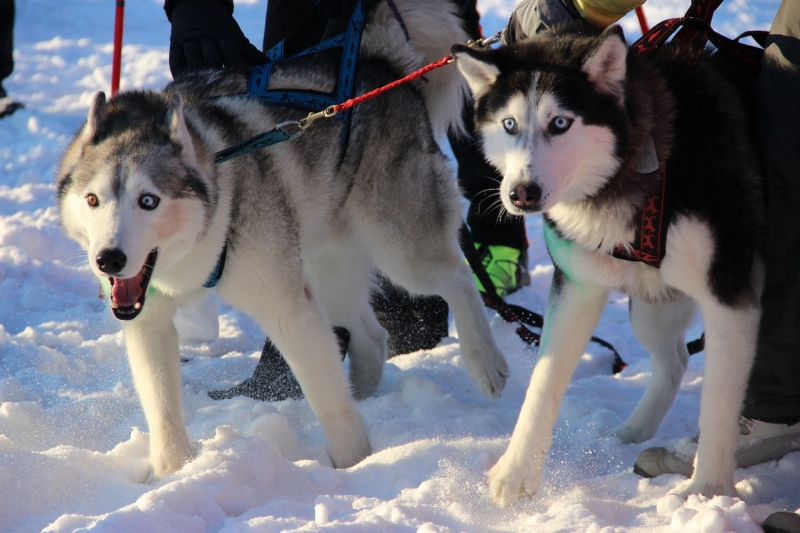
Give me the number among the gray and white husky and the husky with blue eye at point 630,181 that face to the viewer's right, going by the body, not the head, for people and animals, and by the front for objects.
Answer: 0

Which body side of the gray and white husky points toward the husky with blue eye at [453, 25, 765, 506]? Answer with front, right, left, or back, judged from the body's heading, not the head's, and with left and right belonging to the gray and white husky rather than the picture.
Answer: left

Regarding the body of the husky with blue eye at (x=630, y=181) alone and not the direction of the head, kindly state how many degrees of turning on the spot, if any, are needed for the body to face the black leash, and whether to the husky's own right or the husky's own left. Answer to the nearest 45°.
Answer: approximately 135° to the husky's own right

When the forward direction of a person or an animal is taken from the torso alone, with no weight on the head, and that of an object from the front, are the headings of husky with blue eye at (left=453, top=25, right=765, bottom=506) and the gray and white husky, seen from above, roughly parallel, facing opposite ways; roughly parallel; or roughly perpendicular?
roughly parallel

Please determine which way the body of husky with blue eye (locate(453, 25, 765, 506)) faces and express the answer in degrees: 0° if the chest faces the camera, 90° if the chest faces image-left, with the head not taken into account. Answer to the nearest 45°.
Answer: approximately 45°
